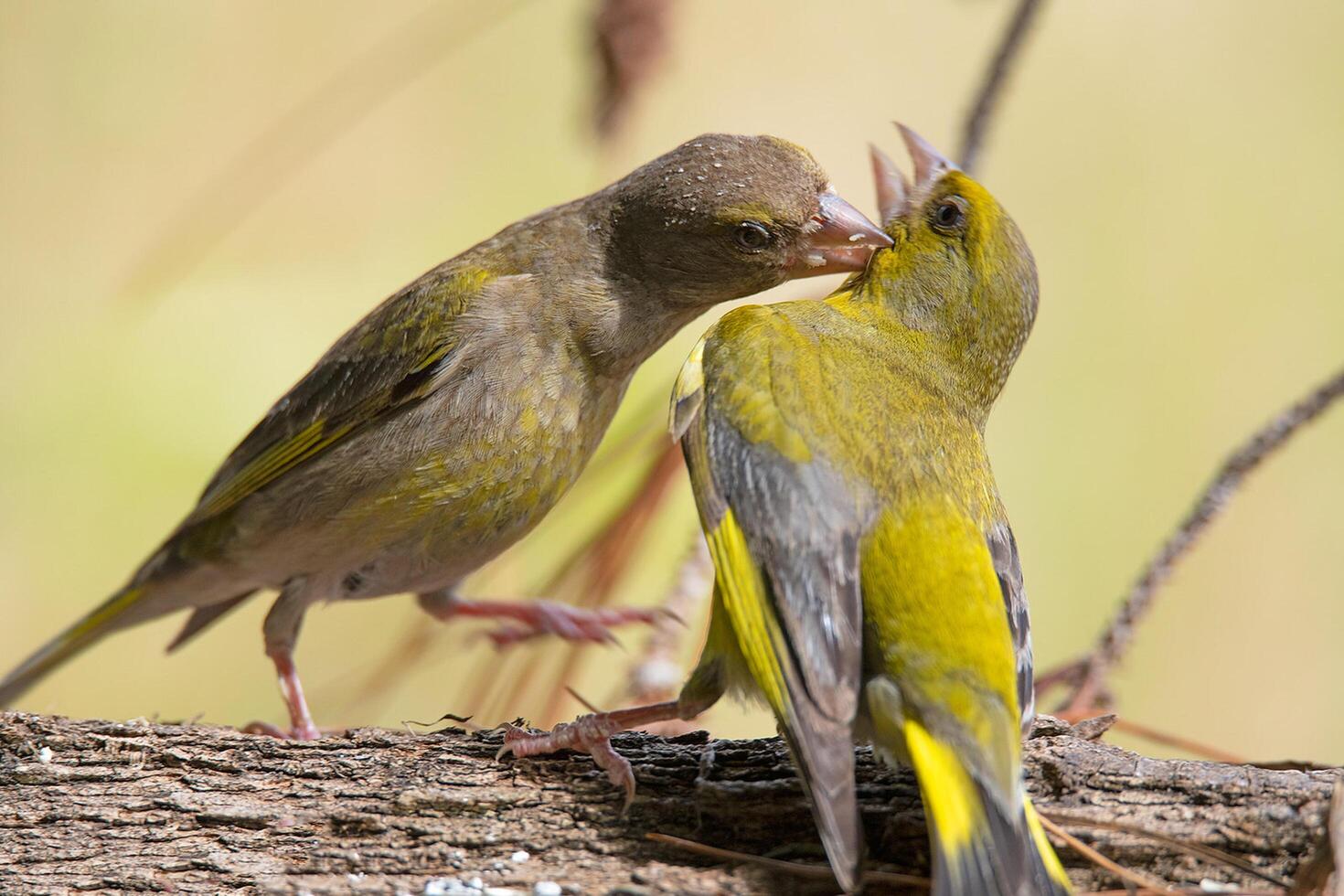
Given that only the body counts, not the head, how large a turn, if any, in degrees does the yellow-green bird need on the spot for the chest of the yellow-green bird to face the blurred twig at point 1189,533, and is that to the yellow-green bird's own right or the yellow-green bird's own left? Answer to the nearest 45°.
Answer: approximately 90° to the yellow-green bird's own right

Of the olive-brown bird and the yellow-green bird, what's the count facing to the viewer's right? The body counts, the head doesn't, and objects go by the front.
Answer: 1

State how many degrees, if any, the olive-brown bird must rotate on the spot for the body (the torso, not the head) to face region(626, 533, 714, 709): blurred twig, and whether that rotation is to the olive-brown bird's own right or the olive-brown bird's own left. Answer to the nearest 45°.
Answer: approximately 45° to the olive-brown bird's own left

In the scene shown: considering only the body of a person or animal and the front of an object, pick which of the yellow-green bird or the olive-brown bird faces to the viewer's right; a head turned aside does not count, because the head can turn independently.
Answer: the olive-brown bird

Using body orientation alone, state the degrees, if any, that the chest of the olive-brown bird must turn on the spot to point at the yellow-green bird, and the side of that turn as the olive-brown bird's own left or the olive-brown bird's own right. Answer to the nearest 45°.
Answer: approximately 45° to the olive-brown bird's own right

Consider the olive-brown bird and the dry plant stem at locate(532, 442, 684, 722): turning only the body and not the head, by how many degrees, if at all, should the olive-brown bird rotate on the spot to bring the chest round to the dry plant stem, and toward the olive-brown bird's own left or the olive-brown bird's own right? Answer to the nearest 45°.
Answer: approximately 45° to the olive-brown bird's own left

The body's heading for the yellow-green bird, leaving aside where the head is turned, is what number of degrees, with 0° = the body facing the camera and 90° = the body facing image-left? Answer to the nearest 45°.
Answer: approximately 135°

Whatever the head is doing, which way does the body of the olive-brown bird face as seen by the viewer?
to the viewer's right

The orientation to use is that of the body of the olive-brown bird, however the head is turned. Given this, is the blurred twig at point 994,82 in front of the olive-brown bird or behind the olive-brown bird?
in front

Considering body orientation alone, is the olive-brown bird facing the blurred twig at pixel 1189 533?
yes
